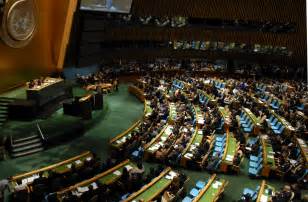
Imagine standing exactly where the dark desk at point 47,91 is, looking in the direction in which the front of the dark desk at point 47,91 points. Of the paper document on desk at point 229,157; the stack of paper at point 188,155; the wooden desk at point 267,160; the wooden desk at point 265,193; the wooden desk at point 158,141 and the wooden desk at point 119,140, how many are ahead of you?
6

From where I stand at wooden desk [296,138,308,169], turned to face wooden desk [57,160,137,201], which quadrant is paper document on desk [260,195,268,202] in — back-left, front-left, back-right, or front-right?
front-left

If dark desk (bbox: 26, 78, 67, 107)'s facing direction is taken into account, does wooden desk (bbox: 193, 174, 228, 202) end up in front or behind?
in front

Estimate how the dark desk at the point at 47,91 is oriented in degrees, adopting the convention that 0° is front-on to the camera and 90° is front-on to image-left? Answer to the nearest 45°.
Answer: approximately 315°

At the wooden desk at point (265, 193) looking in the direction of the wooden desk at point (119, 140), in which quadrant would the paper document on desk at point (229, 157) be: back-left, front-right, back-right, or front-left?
front-right

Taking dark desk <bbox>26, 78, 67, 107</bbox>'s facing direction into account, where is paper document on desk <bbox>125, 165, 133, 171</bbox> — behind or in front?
in front

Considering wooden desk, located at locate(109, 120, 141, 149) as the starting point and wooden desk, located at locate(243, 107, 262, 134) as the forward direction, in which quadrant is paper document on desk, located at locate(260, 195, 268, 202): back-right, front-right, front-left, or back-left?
front-right

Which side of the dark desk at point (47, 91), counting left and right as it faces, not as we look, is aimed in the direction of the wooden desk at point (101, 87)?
left

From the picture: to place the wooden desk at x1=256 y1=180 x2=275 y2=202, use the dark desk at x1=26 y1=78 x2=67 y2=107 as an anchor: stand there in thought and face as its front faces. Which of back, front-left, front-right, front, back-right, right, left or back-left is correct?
front

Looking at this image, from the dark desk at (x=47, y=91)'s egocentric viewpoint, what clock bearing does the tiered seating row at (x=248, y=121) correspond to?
The tiered seating row is roughly at 11 o'clock from the dark desk.

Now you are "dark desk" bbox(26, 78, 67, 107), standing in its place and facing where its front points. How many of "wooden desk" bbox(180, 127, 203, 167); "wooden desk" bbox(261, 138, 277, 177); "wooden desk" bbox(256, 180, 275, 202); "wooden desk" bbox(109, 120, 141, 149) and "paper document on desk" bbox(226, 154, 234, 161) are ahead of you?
5

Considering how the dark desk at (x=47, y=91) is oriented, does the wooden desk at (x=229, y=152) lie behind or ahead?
ahead

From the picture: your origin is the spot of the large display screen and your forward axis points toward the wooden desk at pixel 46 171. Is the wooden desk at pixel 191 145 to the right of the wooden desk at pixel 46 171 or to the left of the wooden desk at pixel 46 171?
left

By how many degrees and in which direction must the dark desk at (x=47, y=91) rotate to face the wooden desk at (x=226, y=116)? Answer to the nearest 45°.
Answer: approximately 45° to its left

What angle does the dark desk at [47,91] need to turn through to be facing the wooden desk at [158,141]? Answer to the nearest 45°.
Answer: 0° — it already faces it
